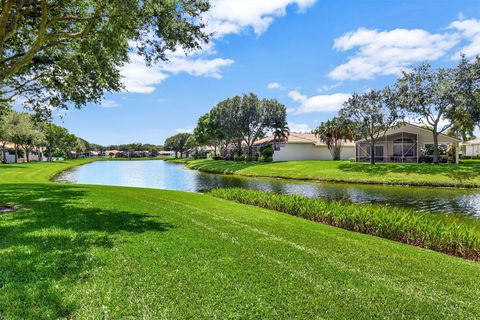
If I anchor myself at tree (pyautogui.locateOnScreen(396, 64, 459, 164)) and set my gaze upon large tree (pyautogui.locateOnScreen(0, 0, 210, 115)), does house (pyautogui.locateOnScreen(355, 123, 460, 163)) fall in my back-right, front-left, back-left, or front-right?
back-right

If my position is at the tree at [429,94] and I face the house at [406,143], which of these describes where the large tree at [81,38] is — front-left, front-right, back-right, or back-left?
back-left

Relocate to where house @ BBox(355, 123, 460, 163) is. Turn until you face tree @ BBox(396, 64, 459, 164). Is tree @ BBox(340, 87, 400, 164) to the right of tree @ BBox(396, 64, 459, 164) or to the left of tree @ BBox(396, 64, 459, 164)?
right

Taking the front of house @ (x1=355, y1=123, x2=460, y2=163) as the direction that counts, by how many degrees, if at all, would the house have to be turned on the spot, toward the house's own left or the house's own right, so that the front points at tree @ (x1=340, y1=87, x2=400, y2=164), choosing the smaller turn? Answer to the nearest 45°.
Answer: approximately 45° to the house's own right

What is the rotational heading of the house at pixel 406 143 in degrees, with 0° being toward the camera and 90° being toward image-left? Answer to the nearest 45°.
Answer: approximately 0°
